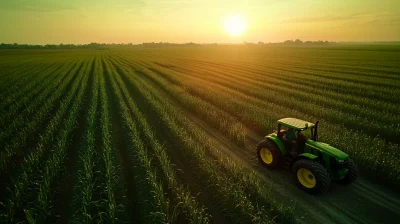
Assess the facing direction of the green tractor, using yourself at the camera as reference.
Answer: facing the viewer and to the right of the viewer
